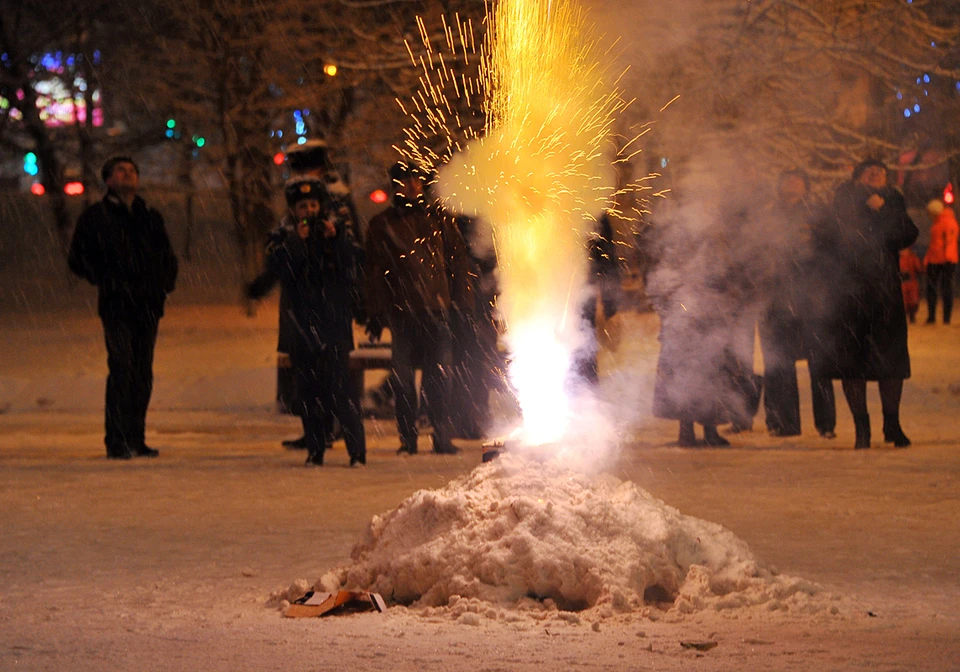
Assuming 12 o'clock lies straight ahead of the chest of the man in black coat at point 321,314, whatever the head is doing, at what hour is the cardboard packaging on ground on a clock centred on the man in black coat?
The cardboard packaging on ground is roughly at 12 o'clock from the man in black coat.

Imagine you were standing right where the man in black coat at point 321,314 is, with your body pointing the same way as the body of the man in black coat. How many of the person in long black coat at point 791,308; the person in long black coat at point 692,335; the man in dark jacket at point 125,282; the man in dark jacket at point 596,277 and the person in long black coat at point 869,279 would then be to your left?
4

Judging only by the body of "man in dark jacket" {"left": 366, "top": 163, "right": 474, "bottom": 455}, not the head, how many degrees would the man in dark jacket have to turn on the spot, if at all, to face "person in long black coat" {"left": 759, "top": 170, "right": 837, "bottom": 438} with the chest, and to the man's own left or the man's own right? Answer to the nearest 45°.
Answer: approximately 90° to the man's own left

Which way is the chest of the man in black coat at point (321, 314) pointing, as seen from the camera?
toward the camera

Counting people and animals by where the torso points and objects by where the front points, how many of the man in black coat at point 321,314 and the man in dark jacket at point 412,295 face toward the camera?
2

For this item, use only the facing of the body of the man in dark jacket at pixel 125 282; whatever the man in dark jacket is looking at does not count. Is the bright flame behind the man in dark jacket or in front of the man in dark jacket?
in front

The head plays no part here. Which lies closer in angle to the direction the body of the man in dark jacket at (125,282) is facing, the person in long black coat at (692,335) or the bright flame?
the bright flame

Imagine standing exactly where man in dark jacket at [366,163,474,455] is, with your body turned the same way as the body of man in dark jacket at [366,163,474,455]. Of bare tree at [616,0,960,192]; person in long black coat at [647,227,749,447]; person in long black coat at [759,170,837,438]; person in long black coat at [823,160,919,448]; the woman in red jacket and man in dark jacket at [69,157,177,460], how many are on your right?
1

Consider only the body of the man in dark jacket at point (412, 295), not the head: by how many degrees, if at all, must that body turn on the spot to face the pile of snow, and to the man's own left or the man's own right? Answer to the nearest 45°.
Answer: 0° — they already face it

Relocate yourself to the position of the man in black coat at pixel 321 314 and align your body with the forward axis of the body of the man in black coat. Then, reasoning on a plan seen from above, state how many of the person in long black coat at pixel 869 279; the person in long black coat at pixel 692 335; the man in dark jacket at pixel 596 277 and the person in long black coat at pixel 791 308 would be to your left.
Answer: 4

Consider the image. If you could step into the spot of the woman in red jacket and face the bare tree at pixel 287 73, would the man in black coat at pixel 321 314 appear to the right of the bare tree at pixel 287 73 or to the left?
left

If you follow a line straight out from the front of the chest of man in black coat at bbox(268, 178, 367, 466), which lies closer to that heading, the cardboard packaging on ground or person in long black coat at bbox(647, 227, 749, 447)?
the cardboard packaging on ground

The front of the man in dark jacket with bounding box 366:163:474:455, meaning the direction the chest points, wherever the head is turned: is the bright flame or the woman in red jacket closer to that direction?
the bright flame

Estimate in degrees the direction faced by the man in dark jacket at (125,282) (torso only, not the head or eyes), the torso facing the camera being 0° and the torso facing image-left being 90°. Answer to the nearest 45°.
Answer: approximately 315°

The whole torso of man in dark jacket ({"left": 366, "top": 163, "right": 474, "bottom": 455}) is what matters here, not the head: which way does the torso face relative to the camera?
toward the camera

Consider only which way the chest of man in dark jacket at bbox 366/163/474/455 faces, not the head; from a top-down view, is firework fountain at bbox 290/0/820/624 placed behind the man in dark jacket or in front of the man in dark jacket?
in front
